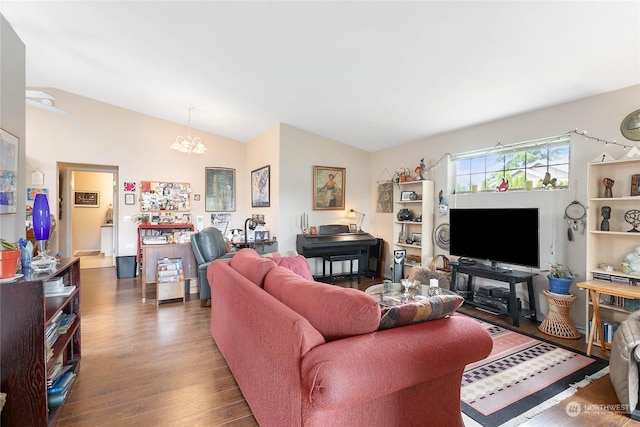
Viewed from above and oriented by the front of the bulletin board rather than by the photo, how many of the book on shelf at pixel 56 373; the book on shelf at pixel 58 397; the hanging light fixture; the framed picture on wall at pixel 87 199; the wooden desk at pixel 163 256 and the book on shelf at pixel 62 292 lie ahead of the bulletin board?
5

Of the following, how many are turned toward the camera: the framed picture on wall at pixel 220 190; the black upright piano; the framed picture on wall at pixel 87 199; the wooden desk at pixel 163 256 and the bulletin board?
5

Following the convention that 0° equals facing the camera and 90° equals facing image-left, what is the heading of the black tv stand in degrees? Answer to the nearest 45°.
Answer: approximately 45°

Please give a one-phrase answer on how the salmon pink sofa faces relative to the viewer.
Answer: facing away from the viewer and to the right of the viewer

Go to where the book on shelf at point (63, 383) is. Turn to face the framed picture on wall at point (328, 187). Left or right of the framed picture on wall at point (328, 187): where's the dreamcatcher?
right

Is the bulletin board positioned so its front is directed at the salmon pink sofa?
yes

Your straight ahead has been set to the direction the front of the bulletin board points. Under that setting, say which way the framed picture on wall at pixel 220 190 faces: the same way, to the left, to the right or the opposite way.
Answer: the same way

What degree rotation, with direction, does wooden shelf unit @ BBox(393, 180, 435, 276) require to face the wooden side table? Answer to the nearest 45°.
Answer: approximately 90° to its left

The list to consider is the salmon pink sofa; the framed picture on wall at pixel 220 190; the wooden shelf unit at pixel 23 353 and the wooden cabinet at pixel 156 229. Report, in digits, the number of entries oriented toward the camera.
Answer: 2

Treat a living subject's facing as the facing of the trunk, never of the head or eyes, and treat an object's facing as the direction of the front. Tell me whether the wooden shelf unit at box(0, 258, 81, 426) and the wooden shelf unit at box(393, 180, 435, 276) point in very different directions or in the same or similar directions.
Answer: very different directions

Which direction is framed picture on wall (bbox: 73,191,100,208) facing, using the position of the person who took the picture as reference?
facing the viewer

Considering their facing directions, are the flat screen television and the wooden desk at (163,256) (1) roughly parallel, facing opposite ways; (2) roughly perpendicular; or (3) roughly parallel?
roughly perpendicular

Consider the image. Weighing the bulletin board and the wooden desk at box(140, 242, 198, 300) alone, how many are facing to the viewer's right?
0

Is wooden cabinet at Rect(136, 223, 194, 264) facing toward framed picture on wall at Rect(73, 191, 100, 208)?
no

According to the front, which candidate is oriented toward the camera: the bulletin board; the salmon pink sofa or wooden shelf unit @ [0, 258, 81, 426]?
the bulletin board

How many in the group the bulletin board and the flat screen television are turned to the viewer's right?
0

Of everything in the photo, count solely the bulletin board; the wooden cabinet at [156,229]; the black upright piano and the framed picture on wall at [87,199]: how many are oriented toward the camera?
4

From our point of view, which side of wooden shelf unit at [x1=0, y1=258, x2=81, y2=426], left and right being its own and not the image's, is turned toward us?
right

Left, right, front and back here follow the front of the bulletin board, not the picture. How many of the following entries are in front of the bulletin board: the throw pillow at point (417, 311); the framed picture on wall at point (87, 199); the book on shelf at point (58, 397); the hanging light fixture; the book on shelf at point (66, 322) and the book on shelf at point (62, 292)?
5

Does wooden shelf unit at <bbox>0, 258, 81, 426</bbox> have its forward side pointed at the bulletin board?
no
